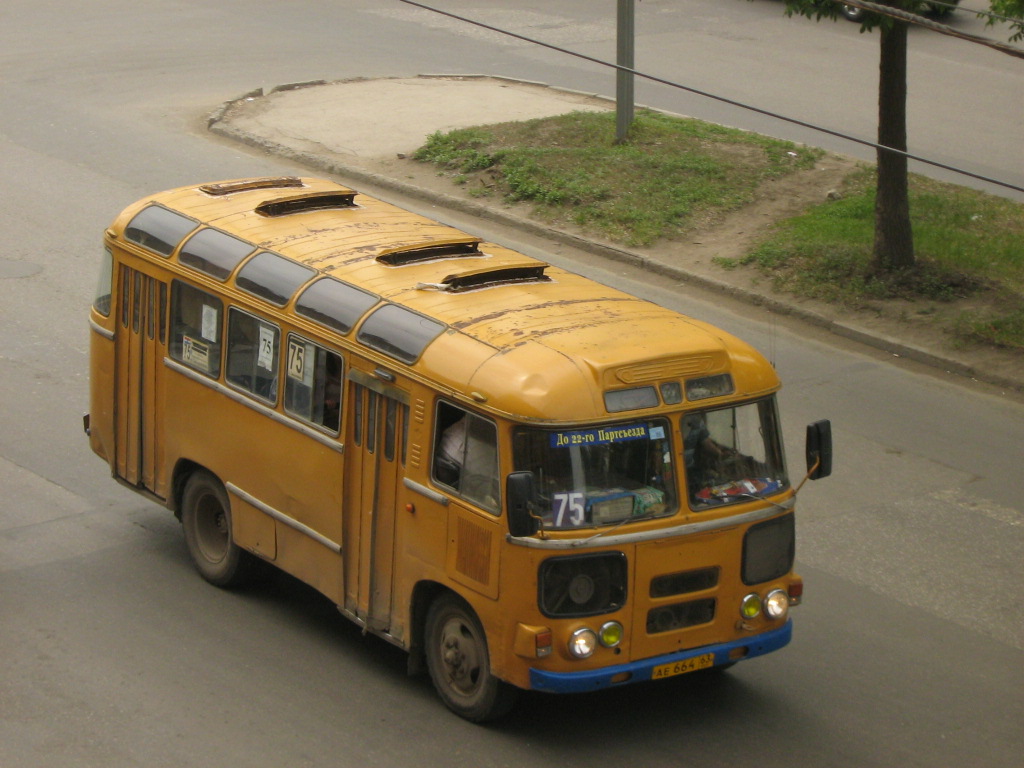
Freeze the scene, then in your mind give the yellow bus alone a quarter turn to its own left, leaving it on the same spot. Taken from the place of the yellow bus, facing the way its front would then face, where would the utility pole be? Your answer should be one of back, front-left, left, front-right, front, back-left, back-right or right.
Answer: front-left

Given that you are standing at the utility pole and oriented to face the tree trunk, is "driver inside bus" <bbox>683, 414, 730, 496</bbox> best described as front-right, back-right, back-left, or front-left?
front-right
